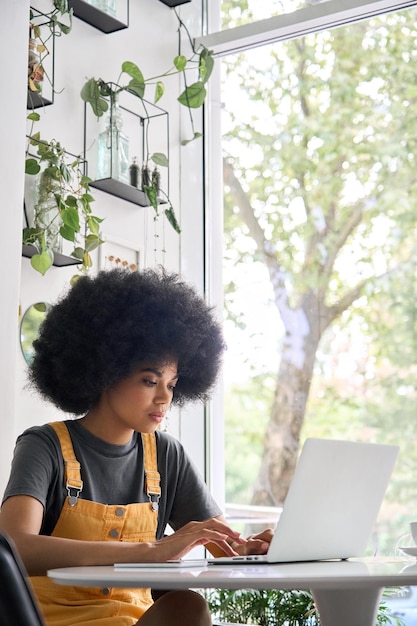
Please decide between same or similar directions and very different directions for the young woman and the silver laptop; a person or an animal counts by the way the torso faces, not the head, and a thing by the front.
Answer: very different directions

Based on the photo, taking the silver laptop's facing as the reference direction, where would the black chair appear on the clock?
The black chair is roughly at 10 o'clock from the silver laptop.

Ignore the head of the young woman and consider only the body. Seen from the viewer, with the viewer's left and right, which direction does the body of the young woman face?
facing the viewer and to the right of the viewer

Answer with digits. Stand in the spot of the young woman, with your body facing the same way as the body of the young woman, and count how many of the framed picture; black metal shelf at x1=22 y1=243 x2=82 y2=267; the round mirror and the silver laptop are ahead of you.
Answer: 1

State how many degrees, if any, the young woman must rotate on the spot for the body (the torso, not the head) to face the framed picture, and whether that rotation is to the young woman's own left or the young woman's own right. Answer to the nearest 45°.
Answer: approximately 135° to the young woman's own left

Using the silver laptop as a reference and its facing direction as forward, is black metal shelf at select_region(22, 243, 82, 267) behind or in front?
in front

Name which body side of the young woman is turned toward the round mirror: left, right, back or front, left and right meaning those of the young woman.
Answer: back

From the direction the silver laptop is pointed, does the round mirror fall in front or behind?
in front

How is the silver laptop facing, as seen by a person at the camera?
facing away from the viewer and to the left of the viewer

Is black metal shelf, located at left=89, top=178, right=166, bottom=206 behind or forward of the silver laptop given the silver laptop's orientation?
forward

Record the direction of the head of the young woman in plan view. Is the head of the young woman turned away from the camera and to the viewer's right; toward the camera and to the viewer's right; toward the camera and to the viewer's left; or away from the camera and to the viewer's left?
toward the camera and to the viewer's right

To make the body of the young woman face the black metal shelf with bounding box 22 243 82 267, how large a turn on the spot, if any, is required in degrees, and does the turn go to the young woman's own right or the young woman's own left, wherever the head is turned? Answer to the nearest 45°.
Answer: approximately 135° to the young woman's own left
